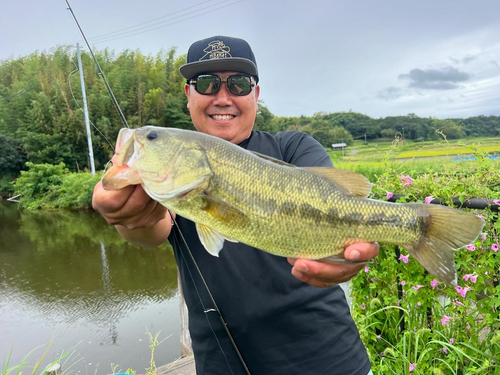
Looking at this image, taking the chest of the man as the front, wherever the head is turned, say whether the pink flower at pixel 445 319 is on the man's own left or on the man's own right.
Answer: on the man's own left

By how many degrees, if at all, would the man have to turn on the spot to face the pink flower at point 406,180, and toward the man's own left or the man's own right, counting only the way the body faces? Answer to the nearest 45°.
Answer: approximately 135° to the man's own left

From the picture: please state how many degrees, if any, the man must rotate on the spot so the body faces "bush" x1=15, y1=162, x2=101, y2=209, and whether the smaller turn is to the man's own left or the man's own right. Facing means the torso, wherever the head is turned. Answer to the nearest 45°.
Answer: approximately 135° to the man's own right

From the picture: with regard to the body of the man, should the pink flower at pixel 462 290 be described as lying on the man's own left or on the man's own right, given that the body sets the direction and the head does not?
on the man's own left

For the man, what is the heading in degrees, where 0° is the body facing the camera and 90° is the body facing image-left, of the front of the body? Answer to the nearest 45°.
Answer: approximately 0°
